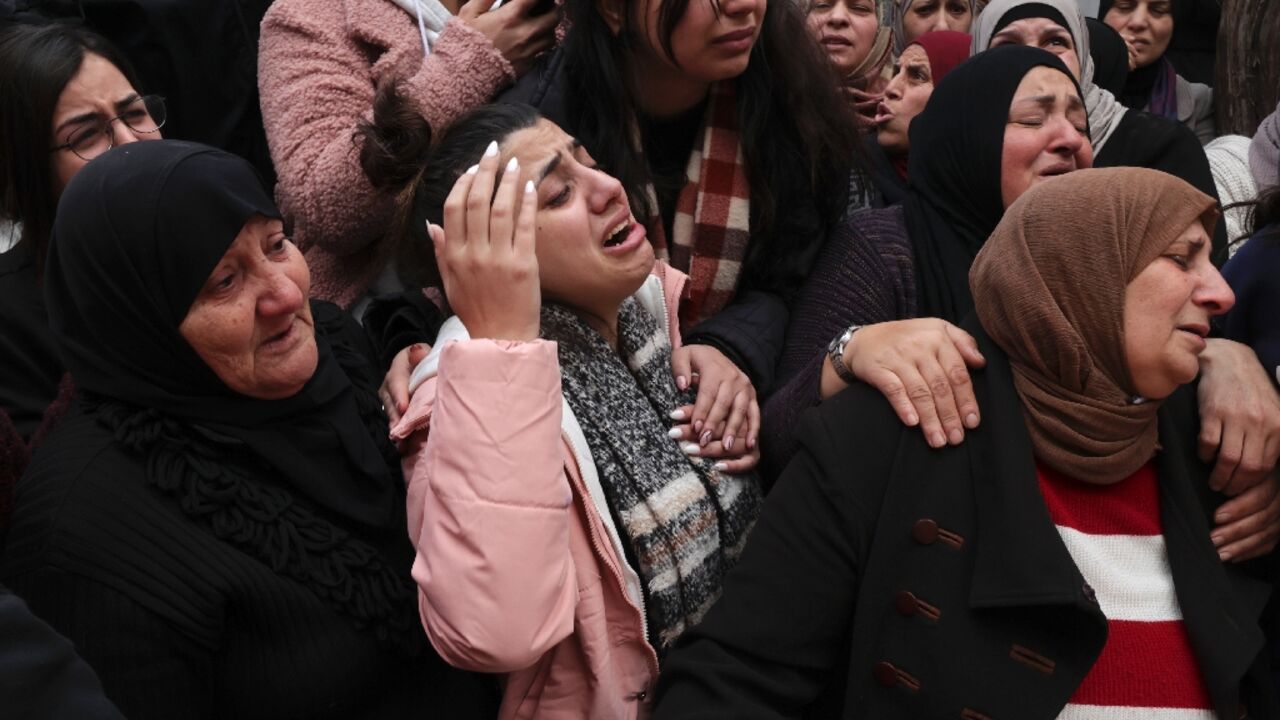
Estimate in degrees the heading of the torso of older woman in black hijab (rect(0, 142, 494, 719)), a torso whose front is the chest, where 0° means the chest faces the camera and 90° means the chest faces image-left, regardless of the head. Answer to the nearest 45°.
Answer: approximately 315°

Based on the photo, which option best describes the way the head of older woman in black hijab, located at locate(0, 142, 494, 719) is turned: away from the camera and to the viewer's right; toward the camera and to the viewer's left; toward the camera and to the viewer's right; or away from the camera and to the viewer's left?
toward the camera and to the viewer's right

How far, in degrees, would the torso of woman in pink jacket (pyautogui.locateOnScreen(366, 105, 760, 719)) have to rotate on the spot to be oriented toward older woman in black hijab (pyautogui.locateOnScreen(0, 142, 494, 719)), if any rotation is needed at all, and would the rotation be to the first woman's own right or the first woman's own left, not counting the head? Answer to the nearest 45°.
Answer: approximately 135° to the first woman's own right

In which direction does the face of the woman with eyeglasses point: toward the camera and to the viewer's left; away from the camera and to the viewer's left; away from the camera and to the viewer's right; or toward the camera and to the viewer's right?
toward the camera and to the viewer's right

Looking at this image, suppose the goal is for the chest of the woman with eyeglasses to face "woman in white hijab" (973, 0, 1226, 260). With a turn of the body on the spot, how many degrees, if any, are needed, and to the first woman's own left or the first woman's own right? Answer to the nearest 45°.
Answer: approximately 45° to the first woman's own left

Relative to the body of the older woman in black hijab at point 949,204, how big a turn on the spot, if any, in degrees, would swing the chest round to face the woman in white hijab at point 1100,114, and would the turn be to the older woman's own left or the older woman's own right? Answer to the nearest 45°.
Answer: approximately 135° to the older woman's own left

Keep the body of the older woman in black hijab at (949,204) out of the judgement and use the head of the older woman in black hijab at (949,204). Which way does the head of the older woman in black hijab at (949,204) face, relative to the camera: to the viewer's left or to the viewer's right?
to the viewer's right

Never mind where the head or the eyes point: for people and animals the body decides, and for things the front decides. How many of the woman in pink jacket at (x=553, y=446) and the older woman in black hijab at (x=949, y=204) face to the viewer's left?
0

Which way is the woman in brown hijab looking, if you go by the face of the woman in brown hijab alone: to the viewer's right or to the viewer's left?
to the viewer's right

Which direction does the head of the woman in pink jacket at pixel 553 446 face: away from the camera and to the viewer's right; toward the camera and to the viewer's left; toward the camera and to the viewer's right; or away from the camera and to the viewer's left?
toward the camera and to the viewer's right

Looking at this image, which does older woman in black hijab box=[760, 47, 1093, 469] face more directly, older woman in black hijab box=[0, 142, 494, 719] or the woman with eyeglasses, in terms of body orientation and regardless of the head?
the older woman in black hijab

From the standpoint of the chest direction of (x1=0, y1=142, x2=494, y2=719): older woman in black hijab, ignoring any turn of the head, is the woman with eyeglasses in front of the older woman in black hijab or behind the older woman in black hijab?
behind

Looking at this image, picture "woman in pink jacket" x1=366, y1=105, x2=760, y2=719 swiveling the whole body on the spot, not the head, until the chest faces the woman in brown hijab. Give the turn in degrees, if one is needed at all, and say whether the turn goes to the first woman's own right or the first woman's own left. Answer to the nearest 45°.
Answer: approximately 45° to the first woman's own left

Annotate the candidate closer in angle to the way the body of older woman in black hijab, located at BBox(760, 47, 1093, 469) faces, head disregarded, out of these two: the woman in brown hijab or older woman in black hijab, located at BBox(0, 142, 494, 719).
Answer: the woman in brown hijab
